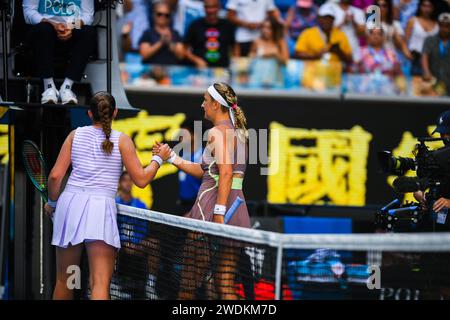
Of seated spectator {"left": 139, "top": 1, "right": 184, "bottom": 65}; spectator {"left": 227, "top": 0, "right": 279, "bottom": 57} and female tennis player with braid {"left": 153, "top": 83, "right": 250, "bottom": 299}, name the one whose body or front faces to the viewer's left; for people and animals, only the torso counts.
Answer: the female tennis player with braid

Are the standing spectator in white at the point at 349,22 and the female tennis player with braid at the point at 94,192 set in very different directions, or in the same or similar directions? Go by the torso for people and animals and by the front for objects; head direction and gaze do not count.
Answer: very different directions

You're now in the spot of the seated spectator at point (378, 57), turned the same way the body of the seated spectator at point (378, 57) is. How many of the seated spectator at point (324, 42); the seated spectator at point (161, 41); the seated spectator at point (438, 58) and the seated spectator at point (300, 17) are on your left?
1

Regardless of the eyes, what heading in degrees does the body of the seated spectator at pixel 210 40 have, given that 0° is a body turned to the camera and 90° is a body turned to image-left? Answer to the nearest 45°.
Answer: approximately 0°

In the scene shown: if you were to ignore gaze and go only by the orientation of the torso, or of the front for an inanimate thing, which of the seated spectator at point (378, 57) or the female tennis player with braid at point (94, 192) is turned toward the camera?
the seated spectator

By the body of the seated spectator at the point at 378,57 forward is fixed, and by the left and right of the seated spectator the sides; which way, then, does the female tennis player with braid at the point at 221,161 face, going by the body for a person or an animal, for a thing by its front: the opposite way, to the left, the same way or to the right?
to the right

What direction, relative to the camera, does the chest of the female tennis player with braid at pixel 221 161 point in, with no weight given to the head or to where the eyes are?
to the viewer's left

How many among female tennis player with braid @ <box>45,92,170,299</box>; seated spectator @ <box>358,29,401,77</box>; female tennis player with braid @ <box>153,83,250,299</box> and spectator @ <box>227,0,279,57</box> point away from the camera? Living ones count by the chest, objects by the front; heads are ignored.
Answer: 1

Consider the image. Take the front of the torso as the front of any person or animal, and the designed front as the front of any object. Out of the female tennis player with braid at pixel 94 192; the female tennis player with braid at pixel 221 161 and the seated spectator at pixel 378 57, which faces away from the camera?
the female tennis player with braid at pixel 94 192

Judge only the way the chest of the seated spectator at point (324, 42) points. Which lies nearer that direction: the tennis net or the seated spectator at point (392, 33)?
the tennis net

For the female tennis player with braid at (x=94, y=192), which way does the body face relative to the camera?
away from the camera

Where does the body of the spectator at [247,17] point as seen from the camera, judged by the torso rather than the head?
toward the camera

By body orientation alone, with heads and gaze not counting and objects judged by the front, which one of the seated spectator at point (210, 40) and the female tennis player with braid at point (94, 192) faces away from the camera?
the female tennis player with braid

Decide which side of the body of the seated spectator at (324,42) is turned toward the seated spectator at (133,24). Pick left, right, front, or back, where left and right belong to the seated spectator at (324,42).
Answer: right

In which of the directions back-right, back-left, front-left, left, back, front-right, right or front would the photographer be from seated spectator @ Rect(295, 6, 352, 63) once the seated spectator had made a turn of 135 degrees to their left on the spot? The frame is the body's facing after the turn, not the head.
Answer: back-right

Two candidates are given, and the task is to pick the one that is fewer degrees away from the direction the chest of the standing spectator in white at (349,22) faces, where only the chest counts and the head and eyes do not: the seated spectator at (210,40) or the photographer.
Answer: the photographer
